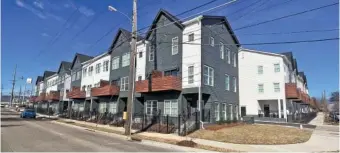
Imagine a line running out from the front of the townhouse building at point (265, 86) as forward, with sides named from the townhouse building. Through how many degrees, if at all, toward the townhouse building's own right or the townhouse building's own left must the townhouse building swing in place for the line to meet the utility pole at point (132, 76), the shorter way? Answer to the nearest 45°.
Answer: approximately 90° to the townhouse building's own right
